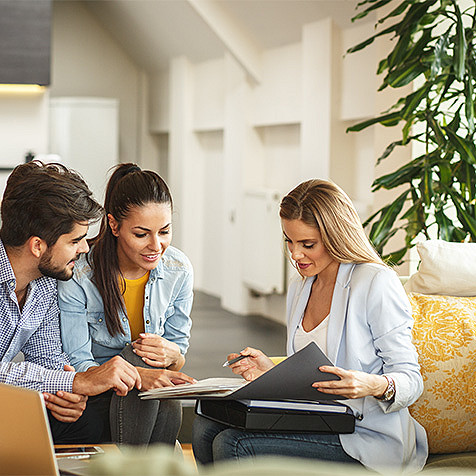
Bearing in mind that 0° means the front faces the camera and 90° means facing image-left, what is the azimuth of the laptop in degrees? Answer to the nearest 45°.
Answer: approximately 225°

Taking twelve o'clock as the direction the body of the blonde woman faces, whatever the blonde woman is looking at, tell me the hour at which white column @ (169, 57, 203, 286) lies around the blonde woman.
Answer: The white column is roughly at 4 o'clock from the blonde woman.

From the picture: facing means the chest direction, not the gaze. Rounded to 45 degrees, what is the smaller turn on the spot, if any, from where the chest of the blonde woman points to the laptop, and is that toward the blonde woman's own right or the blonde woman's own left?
0° — they already face it

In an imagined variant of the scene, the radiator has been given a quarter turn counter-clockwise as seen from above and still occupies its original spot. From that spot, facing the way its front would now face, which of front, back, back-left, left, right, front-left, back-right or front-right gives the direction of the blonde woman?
front-right

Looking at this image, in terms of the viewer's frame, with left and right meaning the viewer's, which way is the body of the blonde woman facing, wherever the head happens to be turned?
facing the viewer and to the left of the viewer

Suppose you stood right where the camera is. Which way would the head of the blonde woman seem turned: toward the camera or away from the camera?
toward the camera

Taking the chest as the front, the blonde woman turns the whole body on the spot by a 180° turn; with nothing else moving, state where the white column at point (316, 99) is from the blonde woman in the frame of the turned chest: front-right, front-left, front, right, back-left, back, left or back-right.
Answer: front-left

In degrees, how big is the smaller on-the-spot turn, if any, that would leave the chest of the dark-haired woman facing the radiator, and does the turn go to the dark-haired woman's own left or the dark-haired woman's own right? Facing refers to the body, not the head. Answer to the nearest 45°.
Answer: approximately 135° to the dark-haired woman's own left

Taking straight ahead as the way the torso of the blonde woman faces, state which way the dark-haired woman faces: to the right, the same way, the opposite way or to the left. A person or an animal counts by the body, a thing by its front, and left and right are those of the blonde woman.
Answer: to the left

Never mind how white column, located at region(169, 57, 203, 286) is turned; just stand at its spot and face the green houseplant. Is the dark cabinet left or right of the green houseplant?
right

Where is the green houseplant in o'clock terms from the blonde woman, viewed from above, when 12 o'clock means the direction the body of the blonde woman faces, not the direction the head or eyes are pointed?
The green houseplant is roughly at 5 o'clock from the blonde woman.

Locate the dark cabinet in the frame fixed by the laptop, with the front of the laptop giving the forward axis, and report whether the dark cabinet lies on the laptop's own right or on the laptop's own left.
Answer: on the laptop's own left

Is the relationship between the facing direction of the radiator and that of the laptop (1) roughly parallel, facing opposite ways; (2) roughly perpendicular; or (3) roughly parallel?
roughly parallel, facing opposite ways

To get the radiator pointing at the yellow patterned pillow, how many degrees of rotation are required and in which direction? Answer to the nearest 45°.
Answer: approximately 45° to its left

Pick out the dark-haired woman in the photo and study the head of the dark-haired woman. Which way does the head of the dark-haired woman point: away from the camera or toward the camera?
toward the camera

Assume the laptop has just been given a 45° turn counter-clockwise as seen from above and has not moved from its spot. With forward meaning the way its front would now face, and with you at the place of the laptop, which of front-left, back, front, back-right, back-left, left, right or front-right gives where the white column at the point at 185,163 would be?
front

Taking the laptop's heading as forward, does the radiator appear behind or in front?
in front
